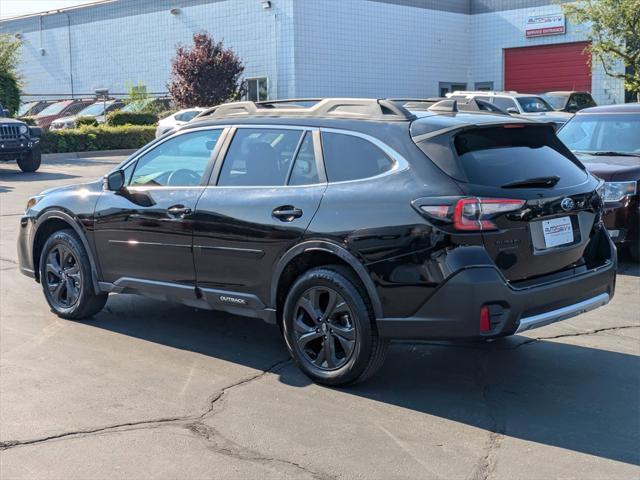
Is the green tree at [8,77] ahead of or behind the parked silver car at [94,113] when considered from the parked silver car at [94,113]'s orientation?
ahead

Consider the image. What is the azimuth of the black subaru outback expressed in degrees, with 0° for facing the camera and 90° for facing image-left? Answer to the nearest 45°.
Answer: approximately 135°

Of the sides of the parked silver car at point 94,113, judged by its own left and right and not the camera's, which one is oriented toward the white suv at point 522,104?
left

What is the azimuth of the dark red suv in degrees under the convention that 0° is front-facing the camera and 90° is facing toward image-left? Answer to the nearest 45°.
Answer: approximately 45°

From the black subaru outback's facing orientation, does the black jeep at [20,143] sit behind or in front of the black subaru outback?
in front

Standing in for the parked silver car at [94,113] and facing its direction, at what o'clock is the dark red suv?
The dark red suv is roughly at 10 o'clock from the parked silver car.

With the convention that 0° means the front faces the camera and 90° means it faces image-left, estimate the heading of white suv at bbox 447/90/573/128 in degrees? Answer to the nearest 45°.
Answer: approximately 315°

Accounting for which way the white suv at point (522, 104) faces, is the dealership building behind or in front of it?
behind

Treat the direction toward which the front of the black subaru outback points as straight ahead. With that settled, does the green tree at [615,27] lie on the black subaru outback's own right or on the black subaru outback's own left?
on the black subaru outback's own right
